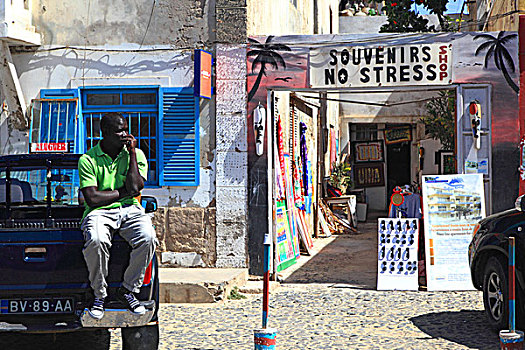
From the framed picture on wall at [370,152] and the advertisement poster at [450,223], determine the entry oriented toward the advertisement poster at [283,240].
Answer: the framed picture on wall

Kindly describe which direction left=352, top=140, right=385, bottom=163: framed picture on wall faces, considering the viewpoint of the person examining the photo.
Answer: facing the viewer

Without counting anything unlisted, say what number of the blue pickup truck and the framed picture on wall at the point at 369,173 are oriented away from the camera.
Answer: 1

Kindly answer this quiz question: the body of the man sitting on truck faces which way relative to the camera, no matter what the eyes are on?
toward the camera

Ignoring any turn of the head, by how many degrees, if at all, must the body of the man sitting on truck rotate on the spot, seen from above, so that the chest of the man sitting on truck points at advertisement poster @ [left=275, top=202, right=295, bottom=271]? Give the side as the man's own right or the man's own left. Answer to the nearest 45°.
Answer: approximately 135° to the man's own left

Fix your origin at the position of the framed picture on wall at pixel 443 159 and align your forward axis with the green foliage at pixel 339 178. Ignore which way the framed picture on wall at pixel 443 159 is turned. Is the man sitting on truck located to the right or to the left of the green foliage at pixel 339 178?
left

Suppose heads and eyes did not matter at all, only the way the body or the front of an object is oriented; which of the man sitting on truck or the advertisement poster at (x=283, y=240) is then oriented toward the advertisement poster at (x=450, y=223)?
the advertisement poster at (x=283, y=240)

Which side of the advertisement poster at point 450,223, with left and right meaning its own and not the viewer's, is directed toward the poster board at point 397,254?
right

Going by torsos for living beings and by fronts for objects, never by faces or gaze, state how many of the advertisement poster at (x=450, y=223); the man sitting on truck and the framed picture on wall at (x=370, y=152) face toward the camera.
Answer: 3

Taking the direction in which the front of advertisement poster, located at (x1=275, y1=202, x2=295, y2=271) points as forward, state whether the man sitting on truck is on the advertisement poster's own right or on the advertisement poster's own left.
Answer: on the advertisement poster's own right

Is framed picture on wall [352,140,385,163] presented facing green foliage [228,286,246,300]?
yes

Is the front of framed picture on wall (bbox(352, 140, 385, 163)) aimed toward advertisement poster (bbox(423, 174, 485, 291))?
yes

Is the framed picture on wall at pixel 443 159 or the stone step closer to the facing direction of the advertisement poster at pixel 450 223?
the stone step

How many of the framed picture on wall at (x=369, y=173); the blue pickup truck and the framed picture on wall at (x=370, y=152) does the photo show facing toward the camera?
2

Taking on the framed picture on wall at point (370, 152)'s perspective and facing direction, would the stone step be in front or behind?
in front
